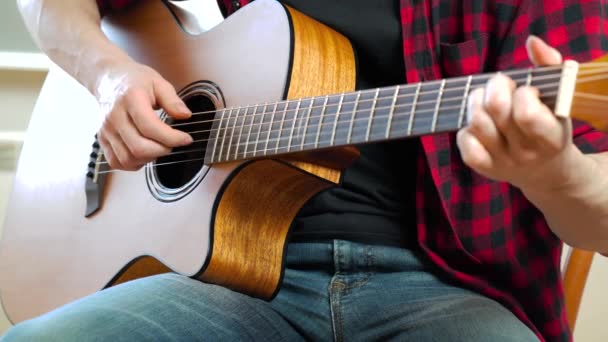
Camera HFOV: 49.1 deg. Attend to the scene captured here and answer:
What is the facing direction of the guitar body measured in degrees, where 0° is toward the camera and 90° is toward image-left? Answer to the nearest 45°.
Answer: approximately 45°

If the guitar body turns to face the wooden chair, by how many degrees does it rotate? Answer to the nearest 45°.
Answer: approximately 135° to its left
